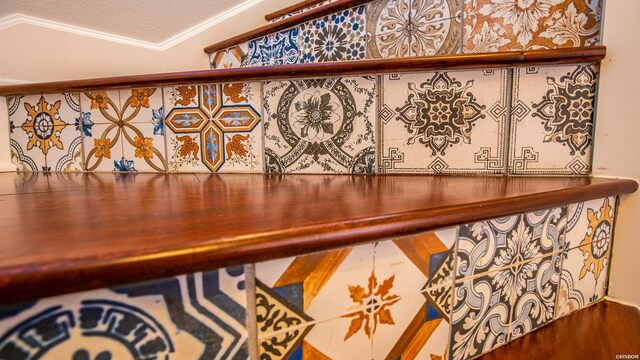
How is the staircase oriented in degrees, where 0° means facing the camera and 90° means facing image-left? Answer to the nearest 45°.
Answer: approximately 0°
